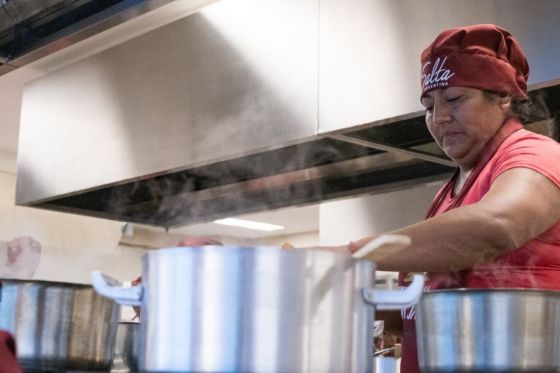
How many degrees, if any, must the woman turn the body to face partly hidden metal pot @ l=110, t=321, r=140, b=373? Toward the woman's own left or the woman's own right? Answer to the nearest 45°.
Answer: approximately 45° to the woman's own right

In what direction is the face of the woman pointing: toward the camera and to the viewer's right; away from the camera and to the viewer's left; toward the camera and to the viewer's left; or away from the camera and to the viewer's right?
toward the camera and to the viewer's left

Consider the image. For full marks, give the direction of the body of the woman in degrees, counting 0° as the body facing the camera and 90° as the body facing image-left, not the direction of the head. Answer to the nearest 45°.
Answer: approximately 45°

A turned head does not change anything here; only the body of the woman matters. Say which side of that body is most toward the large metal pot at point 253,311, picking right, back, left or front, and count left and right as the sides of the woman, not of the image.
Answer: front

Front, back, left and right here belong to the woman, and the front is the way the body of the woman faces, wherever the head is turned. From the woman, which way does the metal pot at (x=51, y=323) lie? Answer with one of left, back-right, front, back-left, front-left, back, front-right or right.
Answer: front
